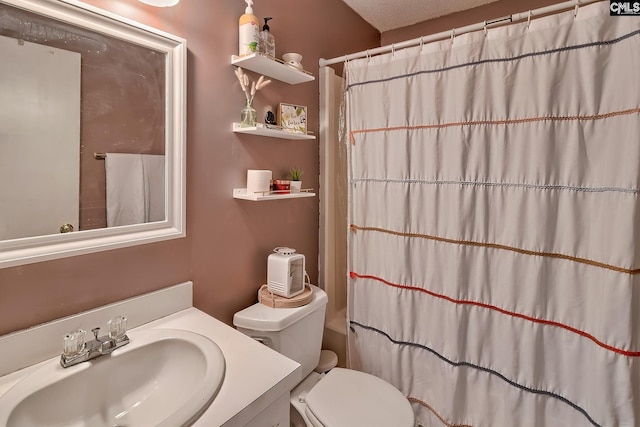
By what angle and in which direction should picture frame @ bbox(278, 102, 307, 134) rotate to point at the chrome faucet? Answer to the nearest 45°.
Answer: approximately 90° to its right

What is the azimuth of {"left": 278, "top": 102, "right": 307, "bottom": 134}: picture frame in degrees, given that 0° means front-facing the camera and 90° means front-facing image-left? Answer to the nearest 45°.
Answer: approximately 315°

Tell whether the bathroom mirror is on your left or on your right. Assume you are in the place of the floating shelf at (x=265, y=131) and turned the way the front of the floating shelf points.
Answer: on your right

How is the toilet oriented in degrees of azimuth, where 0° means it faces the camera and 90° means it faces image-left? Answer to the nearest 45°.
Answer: approximately 315°
